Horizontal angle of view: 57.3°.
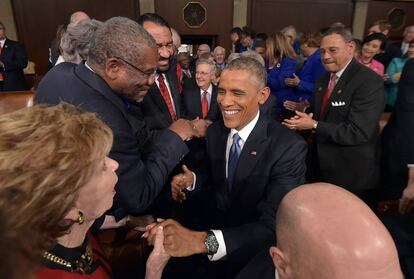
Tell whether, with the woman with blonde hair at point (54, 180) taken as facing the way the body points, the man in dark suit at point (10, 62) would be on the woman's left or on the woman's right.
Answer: on the woman's left

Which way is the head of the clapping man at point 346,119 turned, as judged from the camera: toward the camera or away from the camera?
toward the camera

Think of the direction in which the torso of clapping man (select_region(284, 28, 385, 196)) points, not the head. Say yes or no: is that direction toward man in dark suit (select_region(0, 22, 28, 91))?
no

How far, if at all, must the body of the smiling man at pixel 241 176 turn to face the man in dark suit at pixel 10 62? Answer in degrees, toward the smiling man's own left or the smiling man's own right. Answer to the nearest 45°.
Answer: approximately 90° to the smiling man's own right

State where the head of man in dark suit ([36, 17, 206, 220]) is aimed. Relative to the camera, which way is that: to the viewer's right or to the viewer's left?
to the viewer's right

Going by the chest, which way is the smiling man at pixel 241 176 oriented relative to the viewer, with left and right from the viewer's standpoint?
facing the viewer and to the left of the viewer

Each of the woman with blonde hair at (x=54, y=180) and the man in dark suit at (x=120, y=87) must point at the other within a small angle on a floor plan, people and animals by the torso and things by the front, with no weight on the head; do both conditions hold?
no

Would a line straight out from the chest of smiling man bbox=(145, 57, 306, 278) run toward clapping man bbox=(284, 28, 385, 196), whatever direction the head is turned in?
no

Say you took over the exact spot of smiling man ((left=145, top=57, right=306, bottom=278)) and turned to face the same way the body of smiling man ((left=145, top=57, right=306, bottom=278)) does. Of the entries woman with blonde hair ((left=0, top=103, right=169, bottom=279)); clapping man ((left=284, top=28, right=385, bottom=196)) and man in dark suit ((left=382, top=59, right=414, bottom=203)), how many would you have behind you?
2

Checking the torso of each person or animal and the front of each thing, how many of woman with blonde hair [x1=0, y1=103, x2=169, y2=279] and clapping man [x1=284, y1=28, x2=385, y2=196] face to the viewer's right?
1

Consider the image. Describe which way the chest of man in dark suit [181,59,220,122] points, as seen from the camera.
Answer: toward the camera

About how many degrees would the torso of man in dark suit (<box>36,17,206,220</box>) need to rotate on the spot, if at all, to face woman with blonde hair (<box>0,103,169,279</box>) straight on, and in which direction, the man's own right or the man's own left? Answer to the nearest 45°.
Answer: approximately 90° to the man's own right

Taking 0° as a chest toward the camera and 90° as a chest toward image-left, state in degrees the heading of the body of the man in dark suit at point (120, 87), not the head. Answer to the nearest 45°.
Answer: approximately 270°

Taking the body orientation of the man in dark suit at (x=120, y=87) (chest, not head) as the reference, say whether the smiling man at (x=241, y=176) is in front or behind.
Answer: in front

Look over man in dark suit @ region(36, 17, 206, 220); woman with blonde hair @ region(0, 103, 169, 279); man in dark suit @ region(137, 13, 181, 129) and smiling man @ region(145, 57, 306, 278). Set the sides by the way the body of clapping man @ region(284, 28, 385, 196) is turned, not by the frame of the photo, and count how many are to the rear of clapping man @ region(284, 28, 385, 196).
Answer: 0
